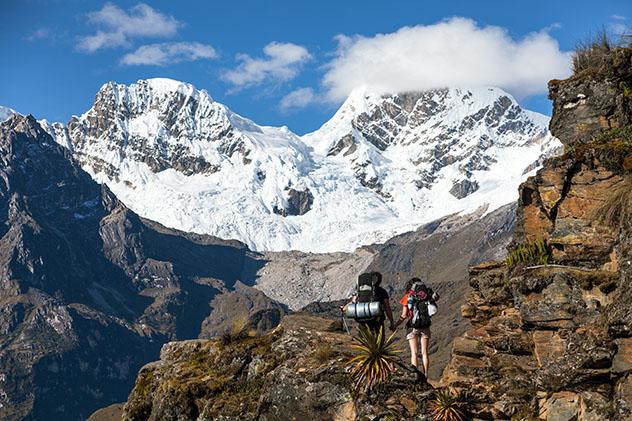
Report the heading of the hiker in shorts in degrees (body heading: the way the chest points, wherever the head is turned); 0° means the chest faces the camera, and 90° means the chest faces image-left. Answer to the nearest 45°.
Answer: approximately 180°

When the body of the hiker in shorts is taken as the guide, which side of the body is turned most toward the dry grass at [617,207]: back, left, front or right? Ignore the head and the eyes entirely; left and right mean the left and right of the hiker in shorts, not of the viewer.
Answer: right

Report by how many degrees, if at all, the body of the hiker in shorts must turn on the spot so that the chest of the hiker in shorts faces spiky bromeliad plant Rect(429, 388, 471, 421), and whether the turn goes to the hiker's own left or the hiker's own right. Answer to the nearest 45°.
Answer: approximately 180°

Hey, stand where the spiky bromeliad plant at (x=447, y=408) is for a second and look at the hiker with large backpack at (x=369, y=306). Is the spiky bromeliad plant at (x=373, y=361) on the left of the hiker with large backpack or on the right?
left

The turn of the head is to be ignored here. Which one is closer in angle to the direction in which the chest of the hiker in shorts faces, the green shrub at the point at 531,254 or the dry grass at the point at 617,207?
the green shrub

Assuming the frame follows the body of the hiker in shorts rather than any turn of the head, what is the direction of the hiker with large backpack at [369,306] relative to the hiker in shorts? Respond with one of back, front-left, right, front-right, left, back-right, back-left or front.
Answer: back-left

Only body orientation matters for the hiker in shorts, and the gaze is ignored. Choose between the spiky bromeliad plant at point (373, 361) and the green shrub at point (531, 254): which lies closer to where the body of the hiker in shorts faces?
the green shrub

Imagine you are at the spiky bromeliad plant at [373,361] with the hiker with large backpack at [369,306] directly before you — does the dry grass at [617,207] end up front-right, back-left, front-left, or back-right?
front-right

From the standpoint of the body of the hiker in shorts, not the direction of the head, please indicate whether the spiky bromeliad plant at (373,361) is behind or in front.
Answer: behind

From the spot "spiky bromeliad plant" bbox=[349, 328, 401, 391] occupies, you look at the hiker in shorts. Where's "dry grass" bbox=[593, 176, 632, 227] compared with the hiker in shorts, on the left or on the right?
right

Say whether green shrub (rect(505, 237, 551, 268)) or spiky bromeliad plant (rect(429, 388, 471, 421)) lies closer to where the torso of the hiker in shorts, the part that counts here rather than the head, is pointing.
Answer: the green shrub
